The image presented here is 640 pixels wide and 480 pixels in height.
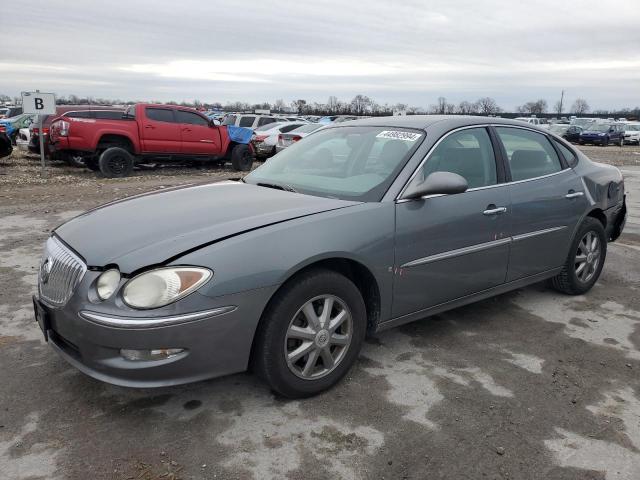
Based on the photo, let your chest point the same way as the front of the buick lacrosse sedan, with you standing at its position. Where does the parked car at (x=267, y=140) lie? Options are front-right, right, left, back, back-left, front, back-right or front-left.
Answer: back-right

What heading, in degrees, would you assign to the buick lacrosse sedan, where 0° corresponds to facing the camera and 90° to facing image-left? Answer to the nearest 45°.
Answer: approximately 45°

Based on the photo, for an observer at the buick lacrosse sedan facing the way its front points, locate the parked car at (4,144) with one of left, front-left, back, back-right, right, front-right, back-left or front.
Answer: right

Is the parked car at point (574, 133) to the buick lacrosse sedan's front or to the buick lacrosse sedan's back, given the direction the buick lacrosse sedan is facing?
to the back

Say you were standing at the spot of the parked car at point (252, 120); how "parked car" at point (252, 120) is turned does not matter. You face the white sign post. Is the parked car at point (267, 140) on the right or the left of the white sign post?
left

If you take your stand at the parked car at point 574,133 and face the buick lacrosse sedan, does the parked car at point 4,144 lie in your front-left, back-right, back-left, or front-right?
front-right

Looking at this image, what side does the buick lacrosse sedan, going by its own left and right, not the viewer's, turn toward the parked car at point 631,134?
back

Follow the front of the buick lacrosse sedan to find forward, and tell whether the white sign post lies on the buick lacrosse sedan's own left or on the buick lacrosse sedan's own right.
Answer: on the buick lacrosse sedan's own right

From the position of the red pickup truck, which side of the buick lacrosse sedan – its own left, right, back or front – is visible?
right

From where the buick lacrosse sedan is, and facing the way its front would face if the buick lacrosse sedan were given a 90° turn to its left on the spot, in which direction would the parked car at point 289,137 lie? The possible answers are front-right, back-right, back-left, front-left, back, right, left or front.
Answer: back-left

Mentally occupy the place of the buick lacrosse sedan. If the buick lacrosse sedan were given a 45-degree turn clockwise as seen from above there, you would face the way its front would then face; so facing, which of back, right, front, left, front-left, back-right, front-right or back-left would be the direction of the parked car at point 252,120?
right

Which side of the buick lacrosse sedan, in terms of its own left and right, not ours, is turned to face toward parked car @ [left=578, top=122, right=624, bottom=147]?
back
